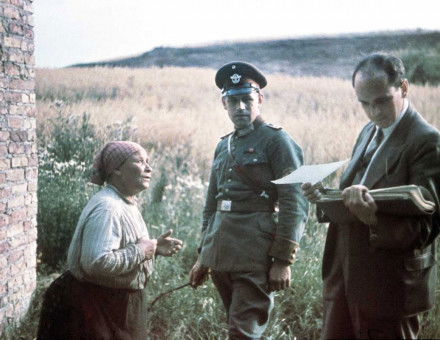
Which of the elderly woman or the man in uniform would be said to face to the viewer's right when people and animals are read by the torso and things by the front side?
the elderly woman

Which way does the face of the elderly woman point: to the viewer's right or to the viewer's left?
to the viewer's right

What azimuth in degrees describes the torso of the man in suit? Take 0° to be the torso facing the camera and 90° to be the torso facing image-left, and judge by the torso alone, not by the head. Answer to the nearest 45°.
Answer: approximately 45°

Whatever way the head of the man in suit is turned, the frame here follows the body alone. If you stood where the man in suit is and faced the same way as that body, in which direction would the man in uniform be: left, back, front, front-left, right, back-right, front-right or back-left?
right

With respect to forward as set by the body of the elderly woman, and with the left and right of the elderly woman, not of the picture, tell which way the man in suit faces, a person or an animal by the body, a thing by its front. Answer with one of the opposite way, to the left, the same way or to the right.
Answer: the opposite way

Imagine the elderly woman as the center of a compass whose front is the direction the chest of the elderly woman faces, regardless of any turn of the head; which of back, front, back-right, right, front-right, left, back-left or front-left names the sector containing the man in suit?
front-right

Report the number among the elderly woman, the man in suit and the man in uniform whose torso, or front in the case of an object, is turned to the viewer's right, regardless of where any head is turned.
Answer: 1

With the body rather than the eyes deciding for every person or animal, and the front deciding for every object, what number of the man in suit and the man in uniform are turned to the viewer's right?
0

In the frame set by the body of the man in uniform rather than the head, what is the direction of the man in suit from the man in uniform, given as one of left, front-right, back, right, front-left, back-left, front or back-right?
left

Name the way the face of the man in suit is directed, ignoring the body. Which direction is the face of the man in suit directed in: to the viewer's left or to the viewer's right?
to the viewer's left

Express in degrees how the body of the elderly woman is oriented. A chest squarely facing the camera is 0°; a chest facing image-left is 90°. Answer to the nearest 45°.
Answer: approximately 270°

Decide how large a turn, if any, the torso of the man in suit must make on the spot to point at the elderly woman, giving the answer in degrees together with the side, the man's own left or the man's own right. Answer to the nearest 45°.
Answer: approximately 45° to the man's own right

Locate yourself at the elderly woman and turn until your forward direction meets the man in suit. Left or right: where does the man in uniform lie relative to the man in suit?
left

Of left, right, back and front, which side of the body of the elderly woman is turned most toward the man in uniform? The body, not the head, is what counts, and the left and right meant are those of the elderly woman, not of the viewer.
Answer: front
